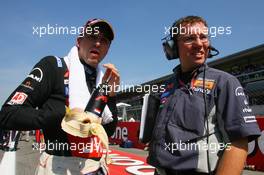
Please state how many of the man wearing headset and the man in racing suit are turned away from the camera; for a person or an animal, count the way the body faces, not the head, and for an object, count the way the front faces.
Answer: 0

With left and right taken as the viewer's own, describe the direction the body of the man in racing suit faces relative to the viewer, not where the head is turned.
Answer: facing the viewer and to the right of the viewer

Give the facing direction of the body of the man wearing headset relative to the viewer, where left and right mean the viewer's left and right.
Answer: facing the viewer and to the left of the viewer

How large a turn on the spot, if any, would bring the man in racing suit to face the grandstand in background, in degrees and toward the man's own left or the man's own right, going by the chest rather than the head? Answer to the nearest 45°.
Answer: approximately 90° to the man's own left

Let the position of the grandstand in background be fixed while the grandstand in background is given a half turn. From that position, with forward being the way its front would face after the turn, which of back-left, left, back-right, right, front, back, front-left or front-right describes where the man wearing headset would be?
back-right

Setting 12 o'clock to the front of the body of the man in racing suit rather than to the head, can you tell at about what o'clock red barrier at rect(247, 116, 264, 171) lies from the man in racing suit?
The red barrier is roughly at 9 o'clock from the man in racing suit.

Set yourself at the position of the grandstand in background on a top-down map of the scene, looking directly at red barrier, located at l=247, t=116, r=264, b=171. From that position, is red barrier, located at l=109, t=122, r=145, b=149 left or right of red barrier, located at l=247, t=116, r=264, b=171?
right

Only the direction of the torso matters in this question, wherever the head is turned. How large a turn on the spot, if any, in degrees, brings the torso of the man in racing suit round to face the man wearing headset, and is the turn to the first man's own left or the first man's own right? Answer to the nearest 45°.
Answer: approximately 45° to the first man's own left

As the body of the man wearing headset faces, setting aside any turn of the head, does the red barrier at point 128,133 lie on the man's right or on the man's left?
on the man's right

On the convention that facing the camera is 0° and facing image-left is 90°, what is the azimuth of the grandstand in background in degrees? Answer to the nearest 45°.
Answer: approximately 45°
